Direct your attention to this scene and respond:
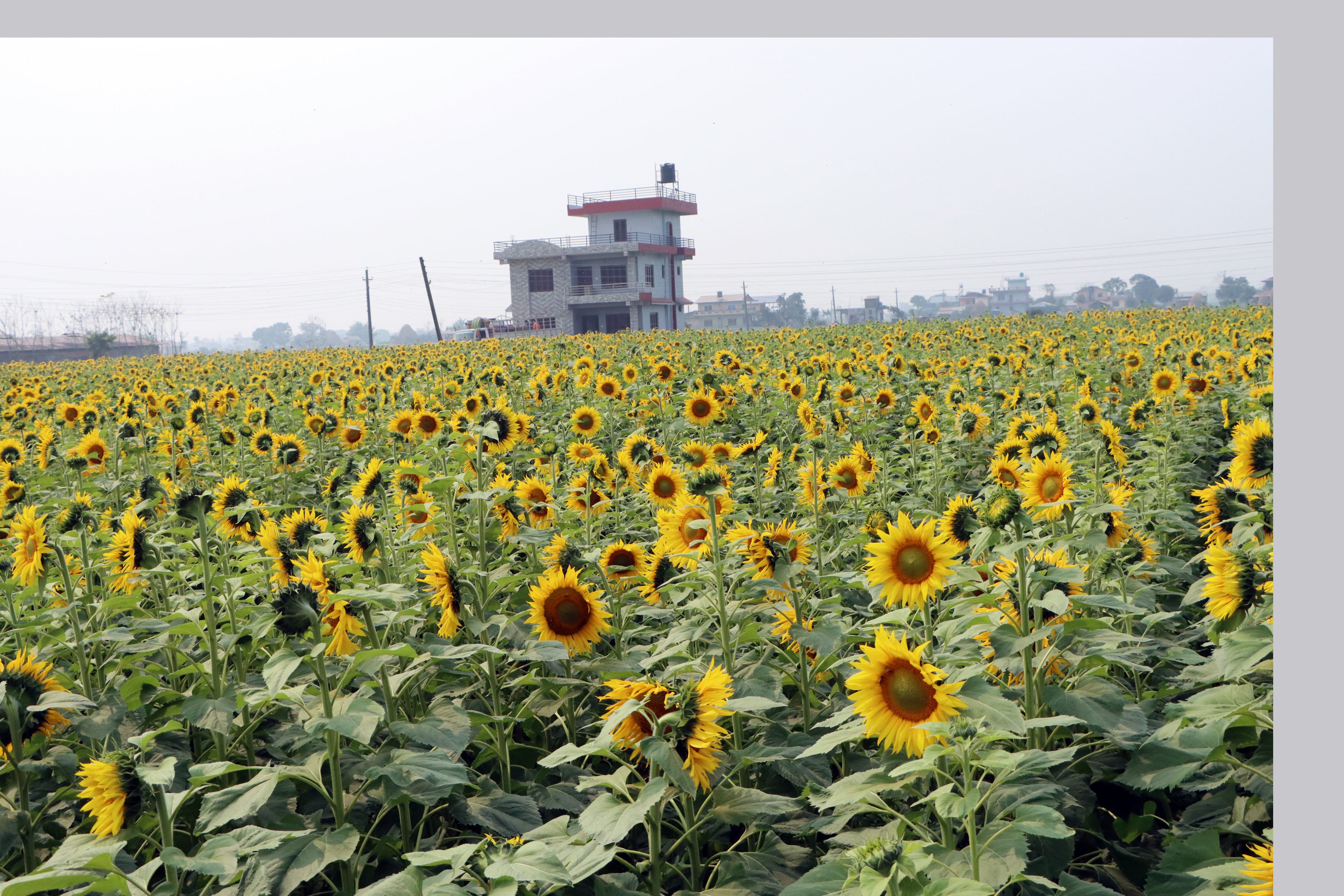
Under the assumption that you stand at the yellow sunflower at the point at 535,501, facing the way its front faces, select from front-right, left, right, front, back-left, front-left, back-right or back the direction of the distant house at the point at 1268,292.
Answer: left

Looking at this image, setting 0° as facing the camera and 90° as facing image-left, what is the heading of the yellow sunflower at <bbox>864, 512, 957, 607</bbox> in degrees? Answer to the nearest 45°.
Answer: approximately 0°

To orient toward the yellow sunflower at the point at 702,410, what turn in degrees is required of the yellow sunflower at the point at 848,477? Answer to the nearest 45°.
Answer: approximately 135° to its right

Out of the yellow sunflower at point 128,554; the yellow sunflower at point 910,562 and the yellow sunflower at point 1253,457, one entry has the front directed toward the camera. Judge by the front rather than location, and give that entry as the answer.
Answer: the yellow sunflower at point 910,562

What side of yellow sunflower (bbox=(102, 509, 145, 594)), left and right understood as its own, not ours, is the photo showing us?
left

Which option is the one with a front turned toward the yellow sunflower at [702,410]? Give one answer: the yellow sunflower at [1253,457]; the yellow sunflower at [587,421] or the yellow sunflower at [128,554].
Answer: the yellow sunflower at [1253,457]

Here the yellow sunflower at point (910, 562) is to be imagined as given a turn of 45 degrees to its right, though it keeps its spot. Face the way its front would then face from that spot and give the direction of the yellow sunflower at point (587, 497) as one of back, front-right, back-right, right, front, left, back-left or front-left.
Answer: right

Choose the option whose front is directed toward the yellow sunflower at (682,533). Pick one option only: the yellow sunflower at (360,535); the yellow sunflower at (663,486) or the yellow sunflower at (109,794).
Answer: the yellow sunflower at (663,486)

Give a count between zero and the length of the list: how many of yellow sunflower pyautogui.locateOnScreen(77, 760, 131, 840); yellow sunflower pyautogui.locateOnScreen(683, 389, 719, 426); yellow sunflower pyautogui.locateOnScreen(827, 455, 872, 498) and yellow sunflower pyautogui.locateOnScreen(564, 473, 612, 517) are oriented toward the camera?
3

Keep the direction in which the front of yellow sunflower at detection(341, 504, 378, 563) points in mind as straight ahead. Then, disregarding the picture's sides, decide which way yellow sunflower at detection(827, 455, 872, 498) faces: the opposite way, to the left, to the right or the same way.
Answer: to the left

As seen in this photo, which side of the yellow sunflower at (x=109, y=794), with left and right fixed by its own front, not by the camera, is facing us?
left
